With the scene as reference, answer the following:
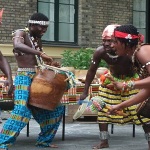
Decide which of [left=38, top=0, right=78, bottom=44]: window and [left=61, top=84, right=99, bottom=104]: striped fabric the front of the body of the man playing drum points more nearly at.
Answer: the striped fabric

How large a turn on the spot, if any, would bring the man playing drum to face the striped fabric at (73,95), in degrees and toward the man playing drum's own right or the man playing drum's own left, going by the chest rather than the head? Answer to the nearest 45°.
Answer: approximately 45° to the man playing drum's own left

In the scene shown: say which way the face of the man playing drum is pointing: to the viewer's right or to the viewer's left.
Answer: to the viewer's right

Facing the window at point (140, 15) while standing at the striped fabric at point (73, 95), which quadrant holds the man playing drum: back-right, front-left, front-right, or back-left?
back-left

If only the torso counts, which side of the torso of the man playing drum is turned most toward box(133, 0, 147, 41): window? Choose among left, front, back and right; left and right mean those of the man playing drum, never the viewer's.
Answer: left

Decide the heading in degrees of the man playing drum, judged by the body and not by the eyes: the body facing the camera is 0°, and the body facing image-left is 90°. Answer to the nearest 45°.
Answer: approximately 270°

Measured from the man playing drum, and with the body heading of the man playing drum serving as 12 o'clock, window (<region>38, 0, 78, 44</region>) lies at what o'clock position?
The window is roughly at 9 o'clock from the man playing drum.
